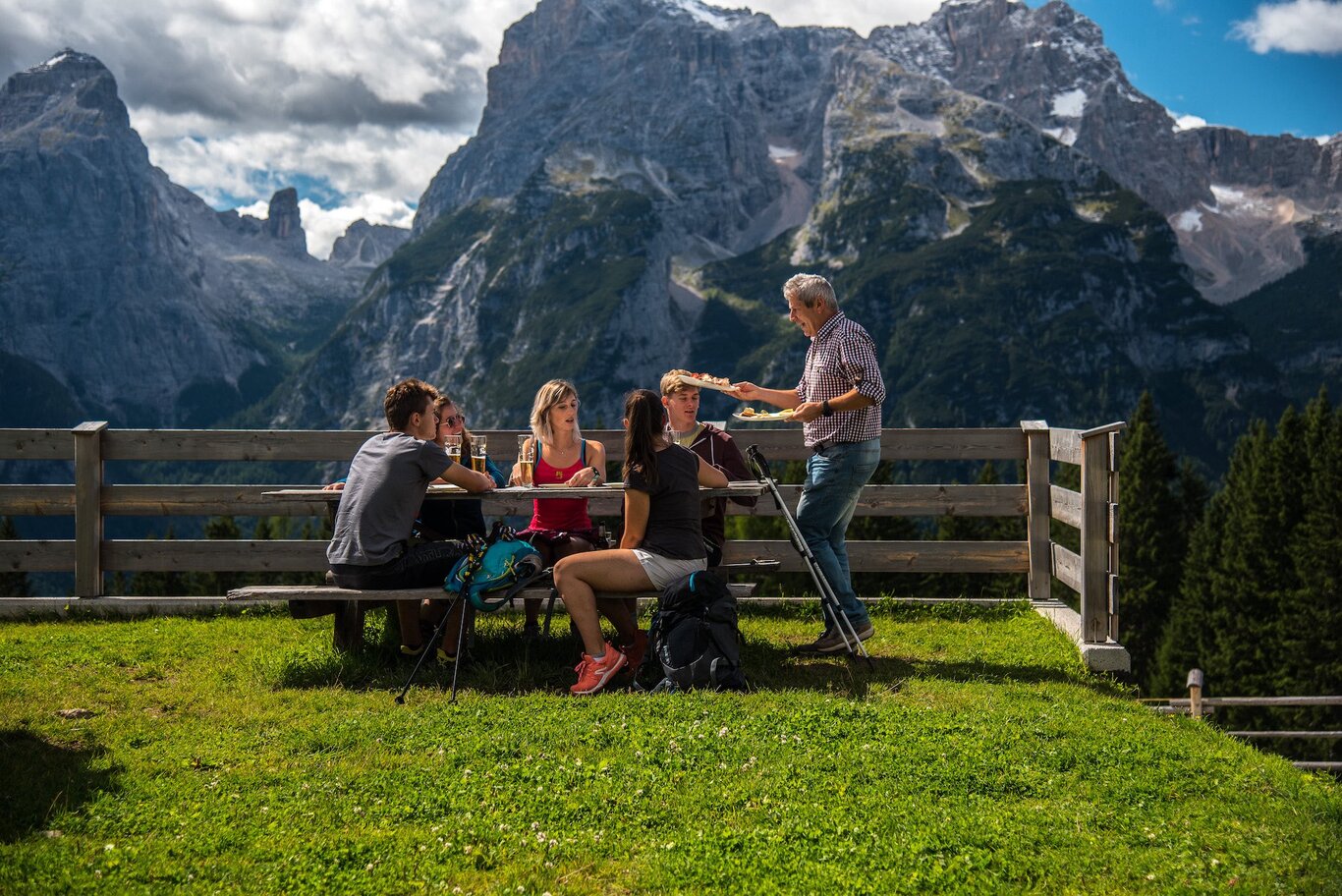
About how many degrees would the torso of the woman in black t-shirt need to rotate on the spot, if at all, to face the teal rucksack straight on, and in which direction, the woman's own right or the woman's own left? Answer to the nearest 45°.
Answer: approximately 45° to the woman's own left

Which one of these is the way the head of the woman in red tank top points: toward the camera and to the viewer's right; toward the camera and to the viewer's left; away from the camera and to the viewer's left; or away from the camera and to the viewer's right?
toward the camera and to the viewer's right

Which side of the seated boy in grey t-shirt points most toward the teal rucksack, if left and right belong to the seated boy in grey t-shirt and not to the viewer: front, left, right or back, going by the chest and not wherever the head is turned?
right

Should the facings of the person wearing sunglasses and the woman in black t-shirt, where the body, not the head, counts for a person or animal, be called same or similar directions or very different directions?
very different directions

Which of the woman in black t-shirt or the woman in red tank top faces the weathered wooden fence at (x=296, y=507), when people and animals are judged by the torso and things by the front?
the woman in black t-shirt

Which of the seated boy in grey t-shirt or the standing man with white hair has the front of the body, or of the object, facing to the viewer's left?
the standing man with white hair

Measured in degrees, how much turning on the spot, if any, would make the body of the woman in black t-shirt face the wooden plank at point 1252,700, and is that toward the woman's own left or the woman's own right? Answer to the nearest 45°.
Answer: approximately 90° to the woman's own right

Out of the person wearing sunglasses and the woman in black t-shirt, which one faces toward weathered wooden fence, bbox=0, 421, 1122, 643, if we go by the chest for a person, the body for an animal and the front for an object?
the woman in black t-shirt

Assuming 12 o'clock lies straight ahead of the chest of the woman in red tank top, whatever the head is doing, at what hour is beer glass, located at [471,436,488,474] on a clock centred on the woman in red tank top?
The beer glass is roughly at 2 o'clock from the woman in red tank top.
